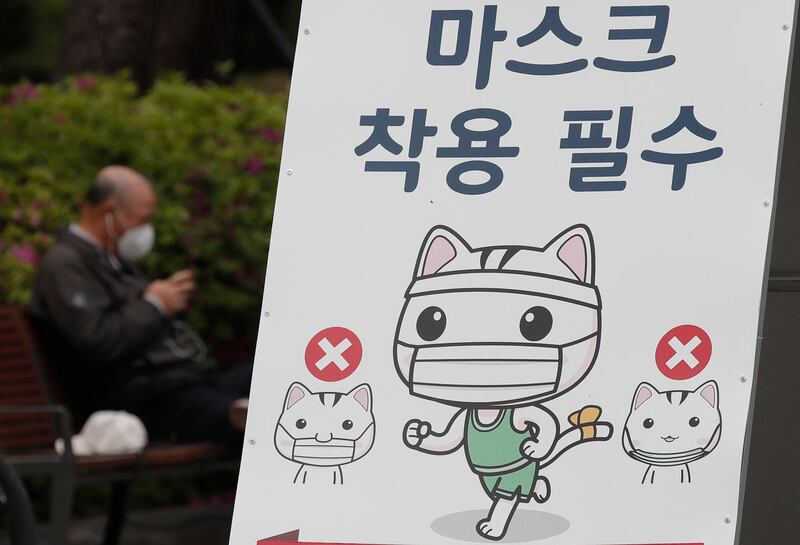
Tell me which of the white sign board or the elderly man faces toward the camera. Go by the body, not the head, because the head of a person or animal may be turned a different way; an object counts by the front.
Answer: the white sign board

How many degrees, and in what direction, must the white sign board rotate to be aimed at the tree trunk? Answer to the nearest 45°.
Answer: approximately 135° to its right

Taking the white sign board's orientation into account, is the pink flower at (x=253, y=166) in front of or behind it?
behind

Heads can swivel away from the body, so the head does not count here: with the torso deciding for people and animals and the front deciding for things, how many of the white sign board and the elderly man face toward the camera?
1

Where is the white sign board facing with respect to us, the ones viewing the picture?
facing the viewer

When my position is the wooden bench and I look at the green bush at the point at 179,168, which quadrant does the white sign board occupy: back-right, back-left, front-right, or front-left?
back-right

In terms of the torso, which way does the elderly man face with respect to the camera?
to the viewer's right

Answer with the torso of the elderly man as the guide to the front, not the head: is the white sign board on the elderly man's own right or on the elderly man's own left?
on the elderly man's own right
